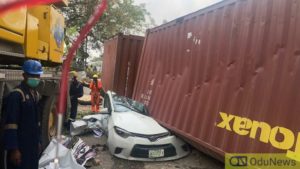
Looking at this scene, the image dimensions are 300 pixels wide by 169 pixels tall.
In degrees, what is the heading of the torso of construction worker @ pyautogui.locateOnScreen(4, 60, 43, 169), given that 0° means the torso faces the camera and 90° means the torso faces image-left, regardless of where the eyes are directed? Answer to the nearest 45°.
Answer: approximately 315°

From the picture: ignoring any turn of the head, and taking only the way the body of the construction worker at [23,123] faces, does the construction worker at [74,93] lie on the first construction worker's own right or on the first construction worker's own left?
on the first construction worker's own left

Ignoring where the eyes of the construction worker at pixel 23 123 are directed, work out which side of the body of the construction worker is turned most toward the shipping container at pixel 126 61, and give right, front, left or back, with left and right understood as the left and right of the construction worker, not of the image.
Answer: left
